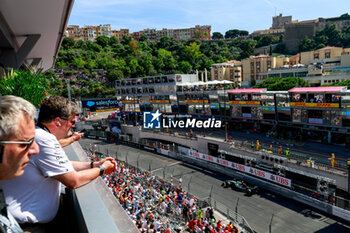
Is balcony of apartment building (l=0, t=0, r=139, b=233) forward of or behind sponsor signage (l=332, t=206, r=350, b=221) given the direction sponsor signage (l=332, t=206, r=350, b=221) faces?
forward

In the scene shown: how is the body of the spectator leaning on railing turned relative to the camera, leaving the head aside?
to the viewer's right

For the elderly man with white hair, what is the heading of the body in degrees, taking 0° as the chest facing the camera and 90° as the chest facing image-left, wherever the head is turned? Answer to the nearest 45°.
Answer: approximately 270°

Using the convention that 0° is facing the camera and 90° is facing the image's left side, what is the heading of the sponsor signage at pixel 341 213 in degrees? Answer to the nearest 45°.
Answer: approximately 45°

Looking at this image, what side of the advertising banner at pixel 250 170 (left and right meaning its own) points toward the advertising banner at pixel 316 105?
back

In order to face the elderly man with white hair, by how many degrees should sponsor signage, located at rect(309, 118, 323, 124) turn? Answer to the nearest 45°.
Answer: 0° — it already faces them

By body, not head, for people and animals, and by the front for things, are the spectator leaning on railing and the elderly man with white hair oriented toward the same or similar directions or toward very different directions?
same or similar directions

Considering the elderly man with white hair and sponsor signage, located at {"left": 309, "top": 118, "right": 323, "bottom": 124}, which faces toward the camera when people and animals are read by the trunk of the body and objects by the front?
the sponsor signage

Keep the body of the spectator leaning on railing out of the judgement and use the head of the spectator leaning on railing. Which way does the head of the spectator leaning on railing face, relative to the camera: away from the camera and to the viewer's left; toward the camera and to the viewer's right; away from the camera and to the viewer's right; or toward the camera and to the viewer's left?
away from the camera and to the viewer's right

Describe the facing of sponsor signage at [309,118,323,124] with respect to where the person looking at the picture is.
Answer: facing the viewer
